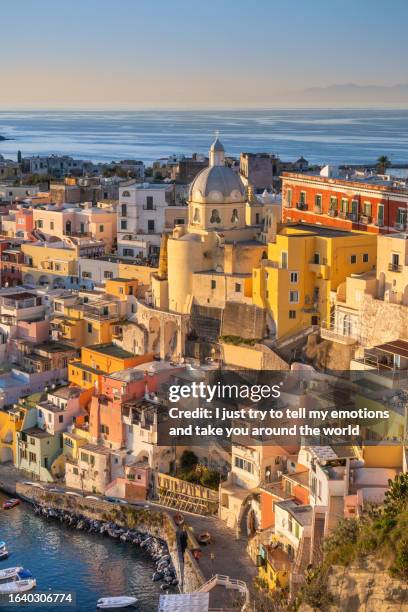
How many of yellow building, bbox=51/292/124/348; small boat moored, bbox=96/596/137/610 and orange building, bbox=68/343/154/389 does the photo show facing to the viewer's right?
1

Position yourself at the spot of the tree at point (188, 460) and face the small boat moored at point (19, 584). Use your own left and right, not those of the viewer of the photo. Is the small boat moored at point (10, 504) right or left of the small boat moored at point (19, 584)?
right

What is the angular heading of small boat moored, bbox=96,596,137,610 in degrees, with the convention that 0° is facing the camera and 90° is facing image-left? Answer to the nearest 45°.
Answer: approximately 270°

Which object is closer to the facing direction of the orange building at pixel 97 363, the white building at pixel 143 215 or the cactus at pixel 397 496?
the cactus

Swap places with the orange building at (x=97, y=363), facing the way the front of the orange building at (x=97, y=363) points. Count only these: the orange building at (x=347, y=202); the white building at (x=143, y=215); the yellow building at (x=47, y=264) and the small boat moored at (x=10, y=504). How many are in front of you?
1

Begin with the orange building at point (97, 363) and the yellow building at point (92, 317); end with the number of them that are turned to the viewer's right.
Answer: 0

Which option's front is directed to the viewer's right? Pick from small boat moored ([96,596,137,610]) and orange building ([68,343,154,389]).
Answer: the small boat moored

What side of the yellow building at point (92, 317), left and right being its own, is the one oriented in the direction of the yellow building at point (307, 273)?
left

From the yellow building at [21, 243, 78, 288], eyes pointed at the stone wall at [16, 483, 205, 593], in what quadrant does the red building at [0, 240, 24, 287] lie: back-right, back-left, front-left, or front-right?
back-right

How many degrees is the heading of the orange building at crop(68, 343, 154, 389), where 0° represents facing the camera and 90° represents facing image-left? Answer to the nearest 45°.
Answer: approximately 45°

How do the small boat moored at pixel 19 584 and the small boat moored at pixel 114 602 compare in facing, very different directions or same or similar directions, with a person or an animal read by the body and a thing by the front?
same or similar directions
